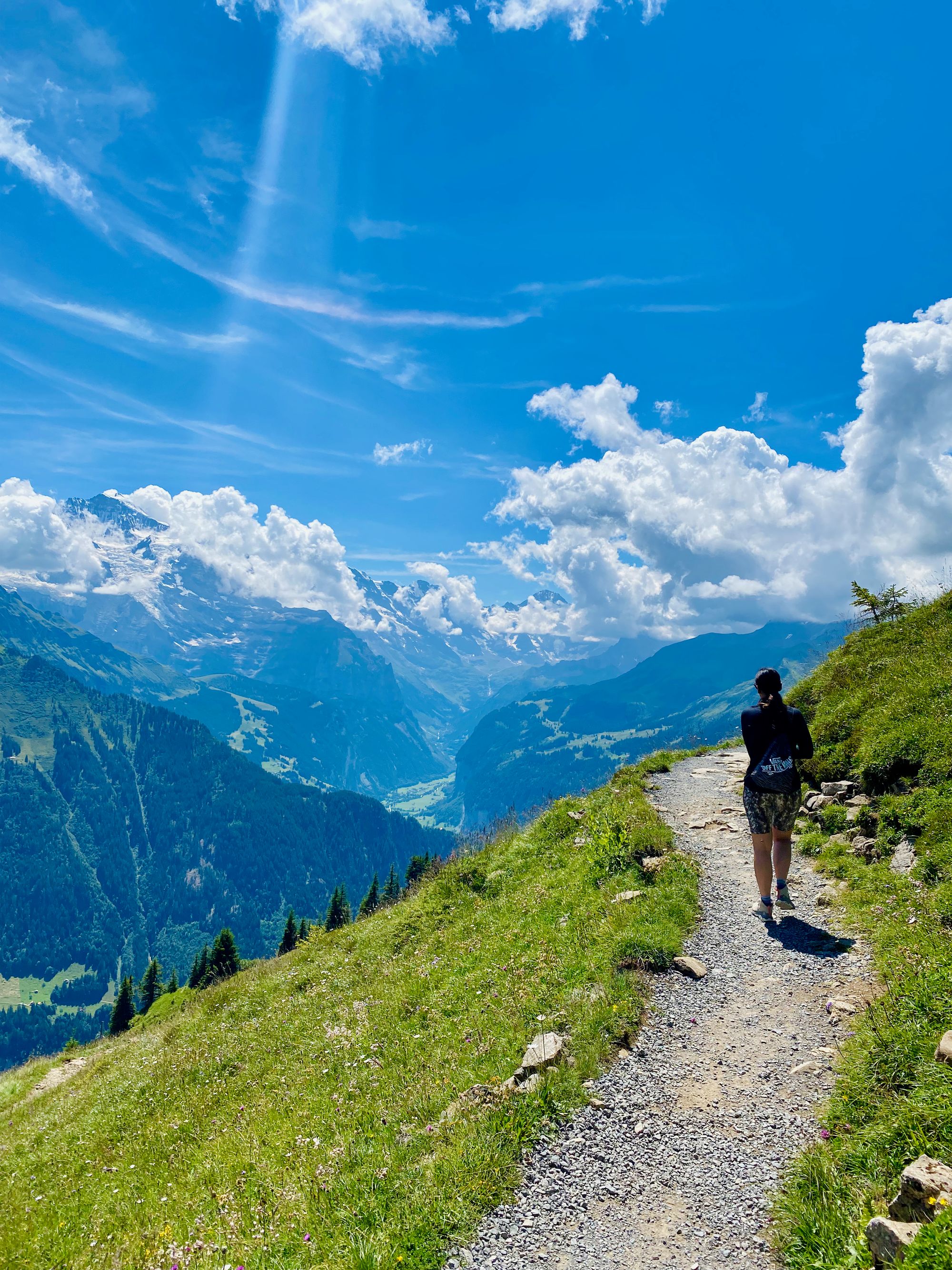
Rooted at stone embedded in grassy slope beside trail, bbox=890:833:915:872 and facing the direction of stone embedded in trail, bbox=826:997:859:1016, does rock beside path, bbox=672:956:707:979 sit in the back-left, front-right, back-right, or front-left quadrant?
front-right

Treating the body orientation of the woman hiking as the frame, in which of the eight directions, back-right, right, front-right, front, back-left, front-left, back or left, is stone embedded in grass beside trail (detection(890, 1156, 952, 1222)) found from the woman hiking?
back

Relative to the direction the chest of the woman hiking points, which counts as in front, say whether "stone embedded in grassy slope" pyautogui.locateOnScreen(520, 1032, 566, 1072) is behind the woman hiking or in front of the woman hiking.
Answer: behind

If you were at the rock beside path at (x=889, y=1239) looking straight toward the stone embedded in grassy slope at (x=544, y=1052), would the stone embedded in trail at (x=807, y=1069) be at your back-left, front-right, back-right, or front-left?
front-right

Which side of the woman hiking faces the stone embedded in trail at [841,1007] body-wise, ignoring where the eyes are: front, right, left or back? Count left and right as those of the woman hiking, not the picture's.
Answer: back

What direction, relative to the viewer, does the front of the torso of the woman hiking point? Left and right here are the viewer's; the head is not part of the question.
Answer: facing away from the viewer

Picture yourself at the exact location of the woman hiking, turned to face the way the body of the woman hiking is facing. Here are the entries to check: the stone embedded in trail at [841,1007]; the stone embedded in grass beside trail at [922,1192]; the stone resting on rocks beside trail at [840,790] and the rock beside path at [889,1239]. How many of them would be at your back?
3

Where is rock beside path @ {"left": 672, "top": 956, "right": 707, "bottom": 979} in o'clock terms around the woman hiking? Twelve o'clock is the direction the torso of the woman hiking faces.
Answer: The rock beside path is roughly at 7 o'clock from the woman hiking.

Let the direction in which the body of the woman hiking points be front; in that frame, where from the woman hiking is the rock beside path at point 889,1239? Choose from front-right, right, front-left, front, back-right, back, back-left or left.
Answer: back

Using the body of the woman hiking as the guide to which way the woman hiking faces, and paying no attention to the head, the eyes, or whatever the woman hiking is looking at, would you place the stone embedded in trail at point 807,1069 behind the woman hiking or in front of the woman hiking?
behind

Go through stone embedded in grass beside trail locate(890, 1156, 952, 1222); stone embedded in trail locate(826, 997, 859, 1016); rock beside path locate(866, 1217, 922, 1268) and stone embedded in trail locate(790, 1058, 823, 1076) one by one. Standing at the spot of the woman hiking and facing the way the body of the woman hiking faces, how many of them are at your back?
4

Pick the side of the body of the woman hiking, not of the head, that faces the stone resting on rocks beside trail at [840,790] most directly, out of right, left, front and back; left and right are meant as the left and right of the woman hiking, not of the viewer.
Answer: front

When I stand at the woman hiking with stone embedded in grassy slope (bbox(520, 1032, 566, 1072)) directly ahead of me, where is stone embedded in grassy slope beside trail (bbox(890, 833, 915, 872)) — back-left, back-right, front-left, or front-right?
back-left
